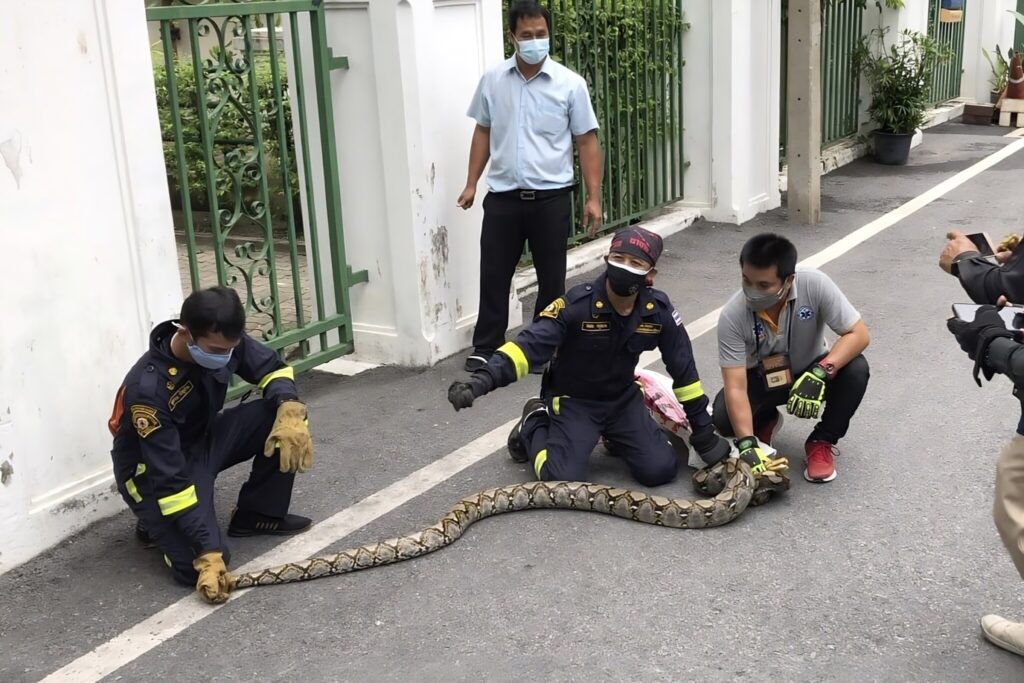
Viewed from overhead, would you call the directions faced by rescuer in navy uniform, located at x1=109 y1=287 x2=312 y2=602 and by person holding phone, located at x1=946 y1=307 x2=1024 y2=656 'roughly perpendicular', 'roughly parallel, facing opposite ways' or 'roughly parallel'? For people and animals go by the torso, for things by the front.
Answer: roughly parallel, facing opposite ways

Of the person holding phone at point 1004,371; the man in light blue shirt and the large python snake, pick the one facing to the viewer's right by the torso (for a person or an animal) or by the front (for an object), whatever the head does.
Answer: the large python snake

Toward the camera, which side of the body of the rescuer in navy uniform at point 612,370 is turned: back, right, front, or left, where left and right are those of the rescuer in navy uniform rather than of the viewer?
front

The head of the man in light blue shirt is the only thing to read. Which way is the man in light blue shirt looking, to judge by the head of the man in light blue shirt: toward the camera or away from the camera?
toward the camera

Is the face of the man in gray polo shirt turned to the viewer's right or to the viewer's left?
to the viewer's left

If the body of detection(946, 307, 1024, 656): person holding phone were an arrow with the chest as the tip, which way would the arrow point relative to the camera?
to the viewer's left

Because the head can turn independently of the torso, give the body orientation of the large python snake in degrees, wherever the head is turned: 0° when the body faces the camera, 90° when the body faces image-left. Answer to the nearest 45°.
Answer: approximately 270°

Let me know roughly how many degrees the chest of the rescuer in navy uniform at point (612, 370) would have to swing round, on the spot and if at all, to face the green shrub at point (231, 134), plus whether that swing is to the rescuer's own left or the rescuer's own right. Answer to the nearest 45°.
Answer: approximately 135° to the rescuer's own right

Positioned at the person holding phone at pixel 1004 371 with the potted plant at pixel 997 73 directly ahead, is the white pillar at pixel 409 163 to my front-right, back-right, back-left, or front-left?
front-left

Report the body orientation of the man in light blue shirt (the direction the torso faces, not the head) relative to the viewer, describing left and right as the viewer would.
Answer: facing the viewer

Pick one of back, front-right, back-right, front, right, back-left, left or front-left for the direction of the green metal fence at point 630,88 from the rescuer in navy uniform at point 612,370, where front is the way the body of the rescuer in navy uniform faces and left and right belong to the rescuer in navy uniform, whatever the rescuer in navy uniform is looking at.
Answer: back

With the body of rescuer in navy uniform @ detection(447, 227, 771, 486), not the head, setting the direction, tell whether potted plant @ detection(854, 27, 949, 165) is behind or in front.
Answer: behind

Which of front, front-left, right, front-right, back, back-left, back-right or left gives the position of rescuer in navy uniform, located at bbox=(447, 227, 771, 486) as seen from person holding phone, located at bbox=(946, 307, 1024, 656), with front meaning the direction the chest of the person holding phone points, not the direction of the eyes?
front-right

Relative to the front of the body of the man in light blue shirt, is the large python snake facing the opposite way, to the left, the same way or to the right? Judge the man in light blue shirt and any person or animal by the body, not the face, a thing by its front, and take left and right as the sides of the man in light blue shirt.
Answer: to the left

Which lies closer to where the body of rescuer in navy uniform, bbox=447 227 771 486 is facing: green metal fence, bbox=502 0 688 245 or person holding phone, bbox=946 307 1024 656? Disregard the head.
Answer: the person holding phone

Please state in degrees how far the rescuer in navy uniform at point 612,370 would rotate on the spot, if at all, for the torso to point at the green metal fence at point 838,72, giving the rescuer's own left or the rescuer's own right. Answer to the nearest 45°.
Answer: approximately 180°

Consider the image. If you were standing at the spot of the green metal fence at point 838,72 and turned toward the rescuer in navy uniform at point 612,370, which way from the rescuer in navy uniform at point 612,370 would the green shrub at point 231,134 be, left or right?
right

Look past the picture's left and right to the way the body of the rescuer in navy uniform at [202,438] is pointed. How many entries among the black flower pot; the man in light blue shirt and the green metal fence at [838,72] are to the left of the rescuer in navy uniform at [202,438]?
3
